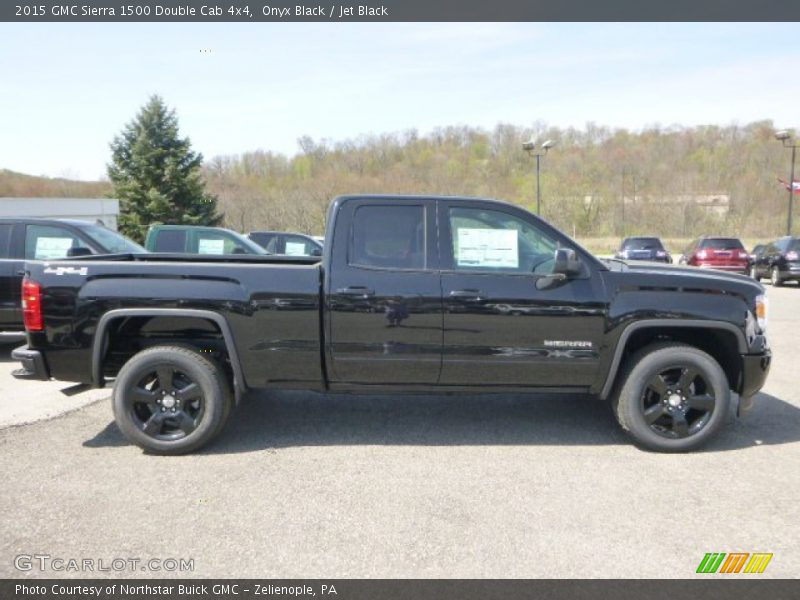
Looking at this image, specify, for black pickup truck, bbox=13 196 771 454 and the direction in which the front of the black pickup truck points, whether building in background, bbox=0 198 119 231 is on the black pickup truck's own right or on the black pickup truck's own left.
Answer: on the black pickup truck's own left

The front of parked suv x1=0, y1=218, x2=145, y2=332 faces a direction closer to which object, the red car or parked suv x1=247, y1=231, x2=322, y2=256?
the red car

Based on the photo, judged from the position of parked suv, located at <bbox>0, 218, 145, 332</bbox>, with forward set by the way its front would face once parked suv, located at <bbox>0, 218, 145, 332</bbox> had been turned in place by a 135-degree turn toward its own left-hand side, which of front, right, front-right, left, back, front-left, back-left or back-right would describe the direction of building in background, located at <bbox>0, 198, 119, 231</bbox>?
front

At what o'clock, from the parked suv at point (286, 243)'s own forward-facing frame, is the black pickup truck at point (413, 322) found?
The black pickup truck is roughly at 3 o'clock from the parked suv.

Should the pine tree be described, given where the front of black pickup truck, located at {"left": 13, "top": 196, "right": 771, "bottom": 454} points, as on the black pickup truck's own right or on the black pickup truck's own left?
on the black pickup truck's own left

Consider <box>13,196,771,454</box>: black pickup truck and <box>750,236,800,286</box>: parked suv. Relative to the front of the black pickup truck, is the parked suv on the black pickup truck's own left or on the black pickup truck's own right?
on the black pickup truck's own left

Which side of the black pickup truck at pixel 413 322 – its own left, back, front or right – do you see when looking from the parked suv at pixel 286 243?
left

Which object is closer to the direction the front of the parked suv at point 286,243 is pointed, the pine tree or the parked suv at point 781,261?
the parked suv

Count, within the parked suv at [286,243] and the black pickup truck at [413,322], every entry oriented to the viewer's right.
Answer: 2

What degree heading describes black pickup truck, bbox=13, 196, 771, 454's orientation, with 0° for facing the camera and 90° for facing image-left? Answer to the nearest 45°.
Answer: approximately 270°

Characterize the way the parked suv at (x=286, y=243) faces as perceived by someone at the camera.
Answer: facing to the right of the viewer
